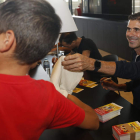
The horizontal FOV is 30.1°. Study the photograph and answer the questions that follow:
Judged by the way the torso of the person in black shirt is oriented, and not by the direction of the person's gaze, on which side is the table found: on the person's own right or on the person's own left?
on the person's own left

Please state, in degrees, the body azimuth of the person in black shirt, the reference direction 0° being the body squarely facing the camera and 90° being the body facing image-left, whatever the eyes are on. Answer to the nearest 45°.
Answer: approximately 90°

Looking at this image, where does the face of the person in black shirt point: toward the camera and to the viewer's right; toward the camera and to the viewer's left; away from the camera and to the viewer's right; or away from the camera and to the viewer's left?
toward the camera and to the viewer's left
